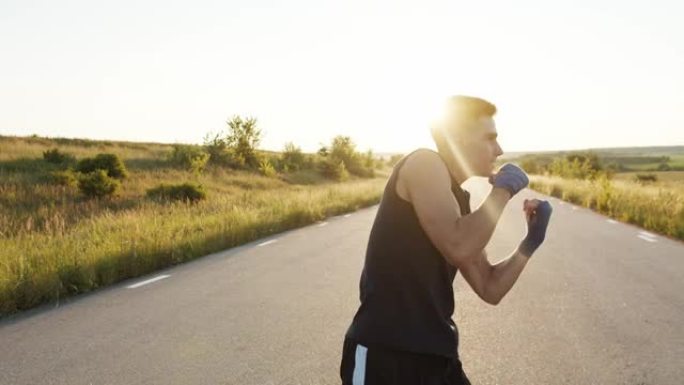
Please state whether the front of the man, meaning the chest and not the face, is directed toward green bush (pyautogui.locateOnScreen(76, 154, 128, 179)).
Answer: no

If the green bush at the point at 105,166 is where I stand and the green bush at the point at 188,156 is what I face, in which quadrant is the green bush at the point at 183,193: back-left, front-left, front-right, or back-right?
back-right

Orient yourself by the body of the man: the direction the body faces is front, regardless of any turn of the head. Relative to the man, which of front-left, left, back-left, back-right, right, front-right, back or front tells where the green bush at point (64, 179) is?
back-left

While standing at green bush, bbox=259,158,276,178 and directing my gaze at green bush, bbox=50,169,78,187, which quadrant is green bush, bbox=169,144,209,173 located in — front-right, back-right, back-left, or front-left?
front-right

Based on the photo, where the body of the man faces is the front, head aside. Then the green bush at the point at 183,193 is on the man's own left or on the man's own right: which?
on the man's own left

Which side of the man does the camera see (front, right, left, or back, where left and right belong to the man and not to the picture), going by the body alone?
right

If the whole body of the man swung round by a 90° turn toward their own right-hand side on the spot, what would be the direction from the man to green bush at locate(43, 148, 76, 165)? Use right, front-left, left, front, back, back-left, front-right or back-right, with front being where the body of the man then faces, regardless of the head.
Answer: back-right

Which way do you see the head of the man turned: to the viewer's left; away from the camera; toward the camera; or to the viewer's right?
to the viewer's right

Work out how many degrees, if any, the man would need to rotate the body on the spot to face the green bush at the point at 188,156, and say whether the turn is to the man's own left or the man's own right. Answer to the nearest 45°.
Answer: approximately 135° to the man's own left
